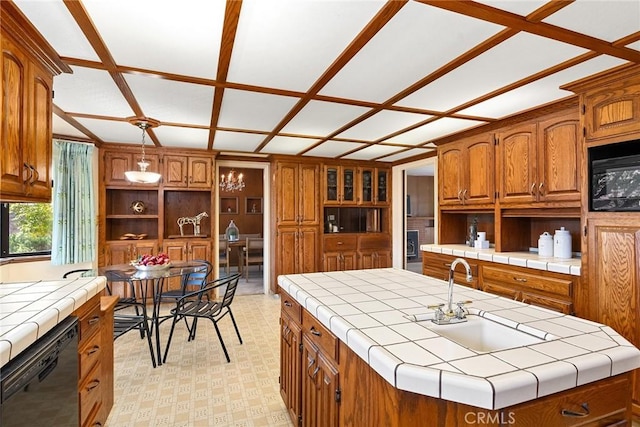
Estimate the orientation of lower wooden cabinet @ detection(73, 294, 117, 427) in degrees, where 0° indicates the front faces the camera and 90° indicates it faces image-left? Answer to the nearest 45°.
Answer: approximately 270°

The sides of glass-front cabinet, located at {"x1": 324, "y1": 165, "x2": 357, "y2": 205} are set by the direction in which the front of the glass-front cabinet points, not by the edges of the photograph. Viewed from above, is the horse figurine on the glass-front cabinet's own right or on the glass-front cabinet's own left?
on the glass-front cabinet's own right

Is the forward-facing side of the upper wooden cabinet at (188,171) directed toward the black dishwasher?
yes

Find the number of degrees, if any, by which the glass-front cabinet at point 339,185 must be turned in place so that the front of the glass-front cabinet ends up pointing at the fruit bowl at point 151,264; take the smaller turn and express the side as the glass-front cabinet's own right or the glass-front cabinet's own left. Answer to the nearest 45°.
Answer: approximately 45° to the glass-front cabinet's own right

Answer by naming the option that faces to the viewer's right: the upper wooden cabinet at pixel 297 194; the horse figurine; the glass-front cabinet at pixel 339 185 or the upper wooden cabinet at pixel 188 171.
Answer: the horse figurine

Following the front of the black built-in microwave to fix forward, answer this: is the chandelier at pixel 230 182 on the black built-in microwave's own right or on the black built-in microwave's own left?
on the black built-in microwave's own right

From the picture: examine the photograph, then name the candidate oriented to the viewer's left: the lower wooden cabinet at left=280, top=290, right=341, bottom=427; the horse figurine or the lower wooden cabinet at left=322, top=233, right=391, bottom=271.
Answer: the lower wooden cabinet at left=280, top=290, right=341, bottom=427

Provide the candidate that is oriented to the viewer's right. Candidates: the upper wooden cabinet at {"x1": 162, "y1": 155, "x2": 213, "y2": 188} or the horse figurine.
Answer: the horse figurine

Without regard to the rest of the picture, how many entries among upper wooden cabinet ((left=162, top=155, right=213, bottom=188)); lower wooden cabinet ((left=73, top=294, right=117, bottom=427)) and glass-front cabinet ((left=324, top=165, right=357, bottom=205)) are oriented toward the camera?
2

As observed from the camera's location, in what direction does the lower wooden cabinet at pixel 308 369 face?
facing to the left of the viewer

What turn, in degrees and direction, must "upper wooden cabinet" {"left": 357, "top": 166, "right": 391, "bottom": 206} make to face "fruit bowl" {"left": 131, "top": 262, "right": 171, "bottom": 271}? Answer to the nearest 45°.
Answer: approximately 45° to its right

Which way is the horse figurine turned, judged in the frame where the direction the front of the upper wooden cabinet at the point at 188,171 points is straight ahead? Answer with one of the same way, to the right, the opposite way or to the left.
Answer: to the left

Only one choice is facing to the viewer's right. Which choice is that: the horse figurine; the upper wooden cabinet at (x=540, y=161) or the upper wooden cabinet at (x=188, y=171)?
the horse figurine

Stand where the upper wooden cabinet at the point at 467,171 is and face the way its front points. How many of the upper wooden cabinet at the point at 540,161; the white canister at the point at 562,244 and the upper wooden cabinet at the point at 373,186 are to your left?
2
